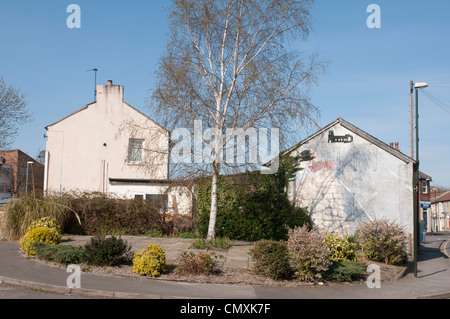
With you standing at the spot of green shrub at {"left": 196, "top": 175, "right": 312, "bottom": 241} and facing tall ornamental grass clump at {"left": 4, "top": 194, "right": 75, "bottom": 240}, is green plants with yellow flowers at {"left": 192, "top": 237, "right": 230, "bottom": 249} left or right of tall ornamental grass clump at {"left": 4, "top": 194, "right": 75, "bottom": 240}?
left

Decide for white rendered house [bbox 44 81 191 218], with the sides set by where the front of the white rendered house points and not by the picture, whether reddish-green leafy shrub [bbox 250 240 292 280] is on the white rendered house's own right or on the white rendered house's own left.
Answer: on the white rendered house's own left

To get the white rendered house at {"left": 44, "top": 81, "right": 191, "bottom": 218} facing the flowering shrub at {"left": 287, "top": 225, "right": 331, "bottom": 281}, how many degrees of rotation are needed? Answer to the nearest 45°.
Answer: approximately 90° to its left

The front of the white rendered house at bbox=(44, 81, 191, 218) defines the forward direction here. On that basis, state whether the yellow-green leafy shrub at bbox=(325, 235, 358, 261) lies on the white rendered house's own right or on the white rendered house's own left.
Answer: on the white rendered house's own left
